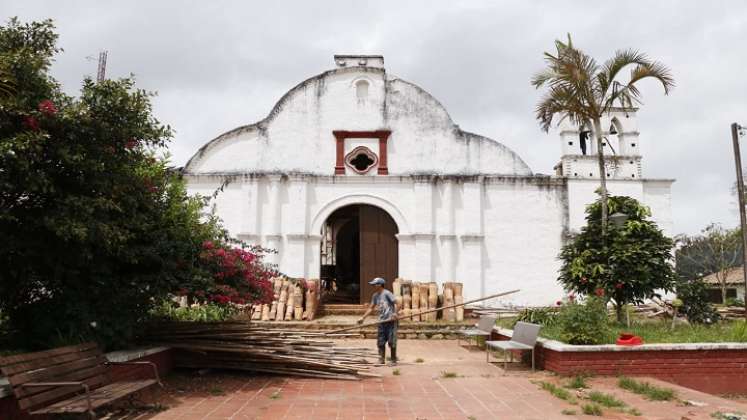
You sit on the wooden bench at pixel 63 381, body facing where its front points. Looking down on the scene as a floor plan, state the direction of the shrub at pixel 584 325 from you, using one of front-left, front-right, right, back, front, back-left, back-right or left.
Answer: front-left

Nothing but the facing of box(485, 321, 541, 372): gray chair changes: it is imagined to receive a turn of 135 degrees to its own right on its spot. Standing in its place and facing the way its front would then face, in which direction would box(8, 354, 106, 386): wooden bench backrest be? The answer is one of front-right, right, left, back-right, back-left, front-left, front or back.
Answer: back-left

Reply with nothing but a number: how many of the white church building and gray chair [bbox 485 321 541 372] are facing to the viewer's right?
0

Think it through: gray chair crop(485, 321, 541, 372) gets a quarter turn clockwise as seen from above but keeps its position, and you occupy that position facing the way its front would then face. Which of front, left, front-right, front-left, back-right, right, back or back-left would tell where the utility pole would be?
right

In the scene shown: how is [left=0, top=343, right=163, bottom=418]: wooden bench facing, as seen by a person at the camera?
facing the viewer and to the right of the viewer

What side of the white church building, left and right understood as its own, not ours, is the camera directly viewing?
front

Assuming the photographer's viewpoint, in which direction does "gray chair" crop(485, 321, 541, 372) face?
facing the viewer and to the left of the viewer

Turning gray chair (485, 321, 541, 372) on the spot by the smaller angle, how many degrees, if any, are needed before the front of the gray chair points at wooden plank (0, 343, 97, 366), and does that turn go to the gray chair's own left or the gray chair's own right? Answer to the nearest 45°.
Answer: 0° — it already faces it

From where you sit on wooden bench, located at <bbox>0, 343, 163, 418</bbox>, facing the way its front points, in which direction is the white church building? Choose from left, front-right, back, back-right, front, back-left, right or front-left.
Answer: left

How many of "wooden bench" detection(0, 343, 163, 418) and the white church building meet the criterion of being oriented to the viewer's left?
0

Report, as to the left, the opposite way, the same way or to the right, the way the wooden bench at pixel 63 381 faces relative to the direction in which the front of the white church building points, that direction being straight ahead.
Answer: to the left

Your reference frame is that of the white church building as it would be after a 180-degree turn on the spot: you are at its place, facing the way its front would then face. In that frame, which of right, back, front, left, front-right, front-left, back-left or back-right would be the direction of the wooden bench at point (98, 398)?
back

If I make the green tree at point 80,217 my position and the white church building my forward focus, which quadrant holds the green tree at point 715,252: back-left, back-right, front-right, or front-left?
front-right

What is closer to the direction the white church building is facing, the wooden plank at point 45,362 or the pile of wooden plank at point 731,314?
the wooden plank

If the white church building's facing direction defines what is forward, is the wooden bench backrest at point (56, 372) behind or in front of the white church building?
in front

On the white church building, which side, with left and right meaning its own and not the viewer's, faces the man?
front

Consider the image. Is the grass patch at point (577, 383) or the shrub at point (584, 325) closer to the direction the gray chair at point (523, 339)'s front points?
the grass patch

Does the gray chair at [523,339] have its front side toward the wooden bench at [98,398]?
yes
